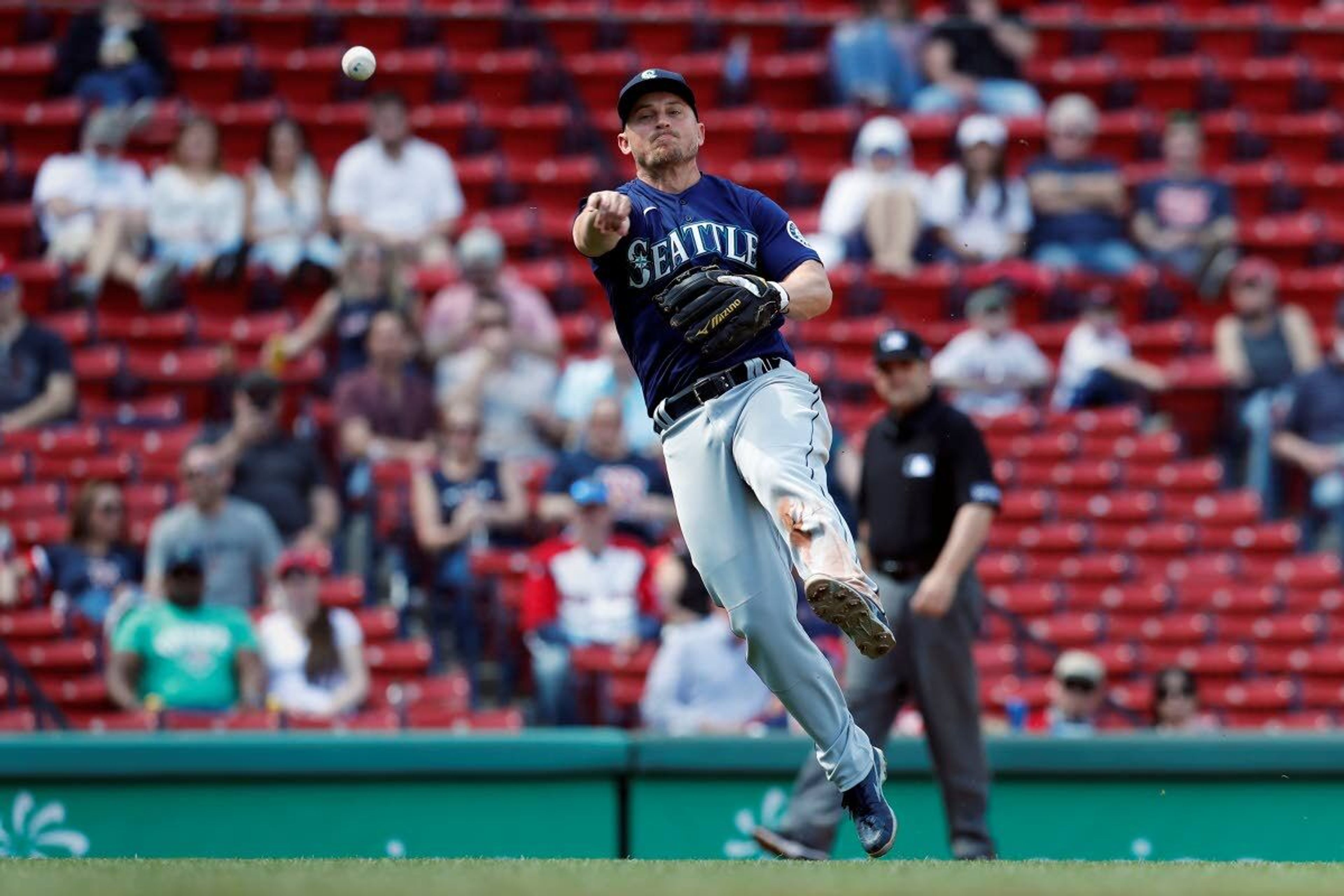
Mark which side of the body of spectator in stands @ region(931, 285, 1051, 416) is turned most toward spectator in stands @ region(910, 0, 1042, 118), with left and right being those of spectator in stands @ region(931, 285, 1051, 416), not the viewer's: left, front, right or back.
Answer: back

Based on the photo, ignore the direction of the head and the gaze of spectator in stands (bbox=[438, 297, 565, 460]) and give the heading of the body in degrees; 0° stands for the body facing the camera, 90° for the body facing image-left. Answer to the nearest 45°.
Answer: approximately 0°

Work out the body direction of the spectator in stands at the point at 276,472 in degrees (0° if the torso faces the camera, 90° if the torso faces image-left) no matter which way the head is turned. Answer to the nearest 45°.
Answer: approximately 0°

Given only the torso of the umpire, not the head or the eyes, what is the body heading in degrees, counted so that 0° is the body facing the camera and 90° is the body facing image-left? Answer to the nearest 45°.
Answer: approximately 45°

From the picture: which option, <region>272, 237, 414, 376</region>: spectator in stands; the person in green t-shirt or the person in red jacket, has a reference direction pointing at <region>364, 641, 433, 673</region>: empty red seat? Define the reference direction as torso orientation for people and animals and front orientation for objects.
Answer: the spectator in stands

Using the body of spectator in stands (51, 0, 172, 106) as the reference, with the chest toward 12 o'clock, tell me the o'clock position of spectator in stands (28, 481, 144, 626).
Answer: spectator in stands (28, 481, 144, 626) is roughly at 12 o'clock from spectator in stands (51, 0, 172, 106).
